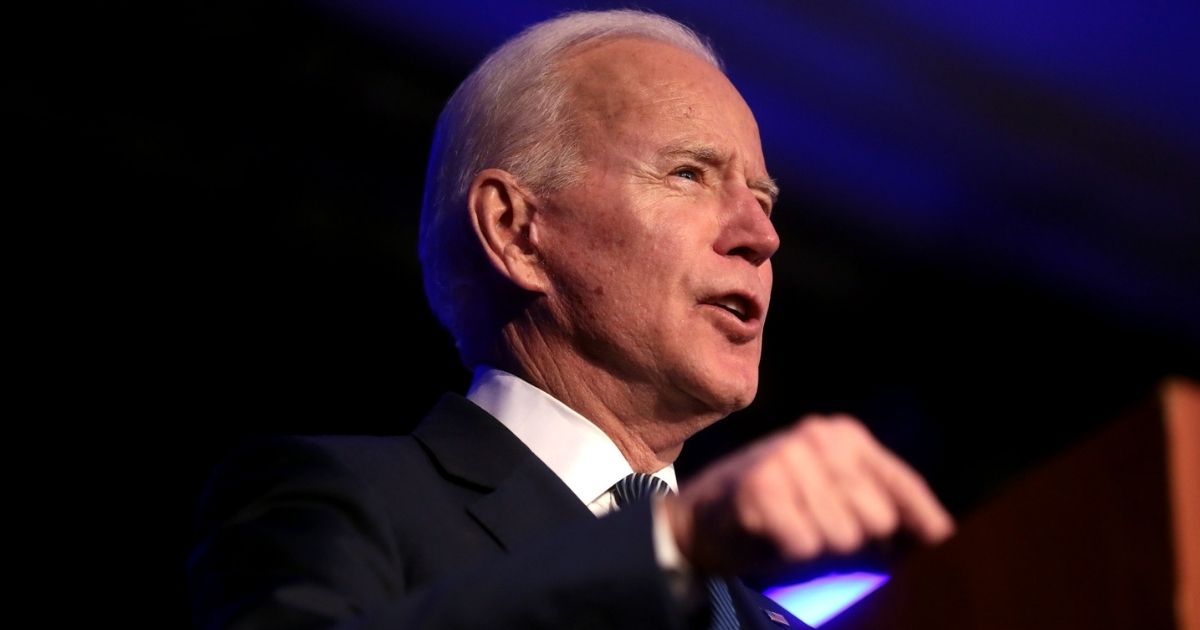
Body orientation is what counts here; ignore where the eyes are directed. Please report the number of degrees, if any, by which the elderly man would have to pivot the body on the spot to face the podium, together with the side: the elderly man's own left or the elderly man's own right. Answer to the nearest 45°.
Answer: approximately 45° to the elderly man's own right

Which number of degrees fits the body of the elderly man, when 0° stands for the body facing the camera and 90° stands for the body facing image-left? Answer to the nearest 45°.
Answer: approximately 315°

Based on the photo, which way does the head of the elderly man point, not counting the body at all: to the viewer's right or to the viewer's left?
to the viewer's right
